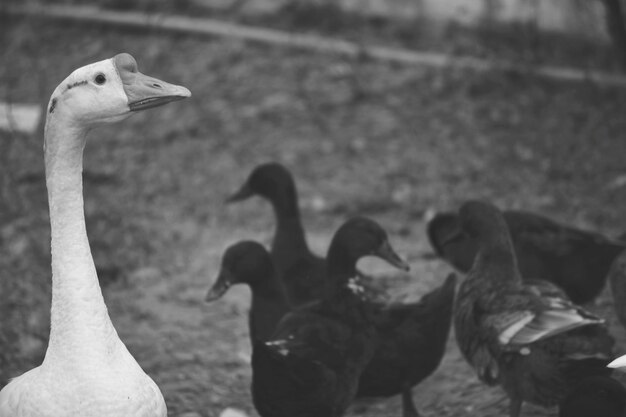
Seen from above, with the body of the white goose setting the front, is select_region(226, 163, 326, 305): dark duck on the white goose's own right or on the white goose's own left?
on the white goose's own left

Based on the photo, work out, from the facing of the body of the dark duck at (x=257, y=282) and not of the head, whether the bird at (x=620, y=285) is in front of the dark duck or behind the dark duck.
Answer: behind

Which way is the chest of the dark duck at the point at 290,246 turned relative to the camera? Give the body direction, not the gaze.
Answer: to the viewer's left

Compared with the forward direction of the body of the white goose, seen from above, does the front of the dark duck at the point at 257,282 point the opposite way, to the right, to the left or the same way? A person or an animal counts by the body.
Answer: the opposite way

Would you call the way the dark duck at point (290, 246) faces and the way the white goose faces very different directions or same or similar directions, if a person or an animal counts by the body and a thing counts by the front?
very different directions

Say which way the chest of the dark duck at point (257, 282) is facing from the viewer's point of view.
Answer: to the viewer's left

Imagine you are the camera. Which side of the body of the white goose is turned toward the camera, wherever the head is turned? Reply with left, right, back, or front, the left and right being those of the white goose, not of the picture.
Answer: right

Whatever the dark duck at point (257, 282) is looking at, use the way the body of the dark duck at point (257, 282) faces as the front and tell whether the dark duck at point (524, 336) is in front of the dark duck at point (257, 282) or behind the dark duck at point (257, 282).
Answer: behind
